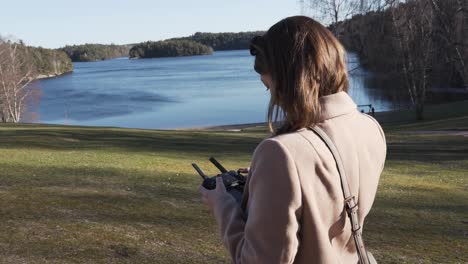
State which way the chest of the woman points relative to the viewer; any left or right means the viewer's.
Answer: facing away from the viewer and to the left of the viewer

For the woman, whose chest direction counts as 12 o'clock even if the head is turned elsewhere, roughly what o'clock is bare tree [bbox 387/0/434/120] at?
The bare tree is roughly at 2 o'clock from the woman.

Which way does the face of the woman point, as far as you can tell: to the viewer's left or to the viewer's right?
to the viewer's left
